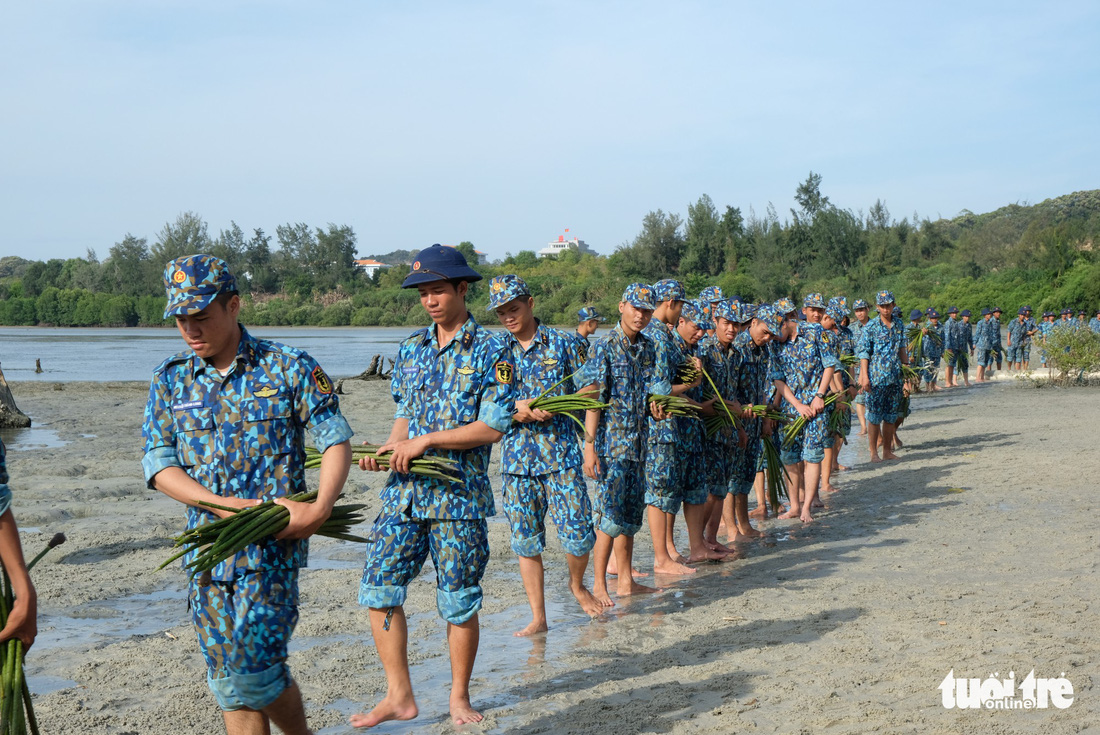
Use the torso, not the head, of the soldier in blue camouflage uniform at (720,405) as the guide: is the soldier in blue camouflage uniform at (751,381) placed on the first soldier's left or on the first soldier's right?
on the first soldier's left

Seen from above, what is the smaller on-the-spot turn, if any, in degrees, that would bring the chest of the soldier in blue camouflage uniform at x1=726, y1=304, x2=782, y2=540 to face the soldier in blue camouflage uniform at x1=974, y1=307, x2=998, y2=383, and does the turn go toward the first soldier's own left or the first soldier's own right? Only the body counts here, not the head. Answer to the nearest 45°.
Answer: approximately 135° to the first soldier's own left

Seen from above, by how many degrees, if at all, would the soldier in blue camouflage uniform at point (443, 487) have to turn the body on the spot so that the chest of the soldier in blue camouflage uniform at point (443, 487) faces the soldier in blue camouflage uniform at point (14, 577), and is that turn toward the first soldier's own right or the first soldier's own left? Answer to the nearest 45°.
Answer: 0° — they already face them

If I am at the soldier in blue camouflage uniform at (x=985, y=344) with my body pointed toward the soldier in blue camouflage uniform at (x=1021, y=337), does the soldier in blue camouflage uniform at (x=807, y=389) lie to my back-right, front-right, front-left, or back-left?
back-right

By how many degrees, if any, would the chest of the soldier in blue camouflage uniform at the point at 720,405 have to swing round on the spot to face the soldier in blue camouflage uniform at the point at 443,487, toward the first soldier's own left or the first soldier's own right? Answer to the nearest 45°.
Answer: approximately 45° to the first soldier's own right

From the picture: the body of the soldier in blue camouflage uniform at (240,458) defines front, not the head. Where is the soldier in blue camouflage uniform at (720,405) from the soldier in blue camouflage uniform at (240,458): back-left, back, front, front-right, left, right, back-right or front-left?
back
